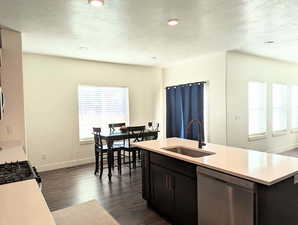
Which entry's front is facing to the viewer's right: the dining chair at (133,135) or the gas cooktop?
the gas cooktop

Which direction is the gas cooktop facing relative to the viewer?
to the viewer's right

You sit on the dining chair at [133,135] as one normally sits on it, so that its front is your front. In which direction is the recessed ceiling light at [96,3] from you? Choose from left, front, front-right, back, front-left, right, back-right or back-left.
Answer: back-left

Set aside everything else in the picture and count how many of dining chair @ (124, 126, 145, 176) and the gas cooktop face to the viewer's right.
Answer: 1

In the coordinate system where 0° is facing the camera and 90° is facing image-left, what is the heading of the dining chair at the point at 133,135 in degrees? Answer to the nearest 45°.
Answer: approximately 135°

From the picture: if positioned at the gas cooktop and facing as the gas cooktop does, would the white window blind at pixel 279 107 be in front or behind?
in front

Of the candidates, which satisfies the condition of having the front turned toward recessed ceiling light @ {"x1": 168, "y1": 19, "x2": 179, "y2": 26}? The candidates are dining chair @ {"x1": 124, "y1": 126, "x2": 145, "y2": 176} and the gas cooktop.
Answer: the gas cooktop

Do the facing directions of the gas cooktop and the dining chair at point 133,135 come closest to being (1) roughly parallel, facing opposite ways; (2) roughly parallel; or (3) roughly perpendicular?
roughly perpendicular
